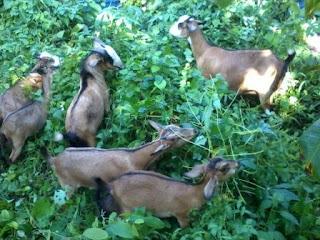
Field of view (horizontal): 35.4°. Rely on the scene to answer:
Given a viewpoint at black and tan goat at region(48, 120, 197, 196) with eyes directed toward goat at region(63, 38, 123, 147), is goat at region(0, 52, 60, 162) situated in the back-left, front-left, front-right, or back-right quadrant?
front-left

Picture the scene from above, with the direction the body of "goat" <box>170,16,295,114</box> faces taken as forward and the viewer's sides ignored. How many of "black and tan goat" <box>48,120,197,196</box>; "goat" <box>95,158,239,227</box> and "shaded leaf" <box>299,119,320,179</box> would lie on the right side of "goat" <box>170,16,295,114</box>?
0

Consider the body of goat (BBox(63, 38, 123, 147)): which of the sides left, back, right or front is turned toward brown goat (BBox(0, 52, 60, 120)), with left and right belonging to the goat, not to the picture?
left

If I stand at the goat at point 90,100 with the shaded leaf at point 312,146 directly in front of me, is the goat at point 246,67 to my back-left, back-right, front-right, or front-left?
front-left

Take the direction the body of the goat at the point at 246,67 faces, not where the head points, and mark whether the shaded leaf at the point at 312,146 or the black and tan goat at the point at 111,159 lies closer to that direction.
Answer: the black and tan goat

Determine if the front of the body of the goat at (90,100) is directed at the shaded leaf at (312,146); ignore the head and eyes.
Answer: no

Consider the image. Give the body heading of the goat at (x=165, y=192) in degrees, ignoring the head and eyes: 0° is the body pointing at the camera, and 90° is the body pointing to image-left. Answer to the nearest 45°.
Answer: approximately 270°

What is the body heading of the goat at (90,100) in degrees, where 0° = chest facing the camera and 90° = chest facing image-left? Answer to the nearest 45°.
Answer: approximately 225°

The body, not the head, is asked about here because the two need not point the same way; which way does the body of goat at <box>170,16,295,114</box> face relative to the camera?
to the viewer's left

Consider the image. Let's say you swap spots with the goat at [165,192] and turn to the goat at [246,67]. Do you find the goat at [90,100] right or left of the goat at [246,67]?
left

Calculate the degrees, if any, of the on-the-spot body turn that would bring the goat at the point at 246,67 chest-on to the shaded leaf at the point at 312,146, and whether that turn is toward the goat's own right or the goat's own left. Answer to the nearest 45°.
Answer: approximately 90° to the goat's own left

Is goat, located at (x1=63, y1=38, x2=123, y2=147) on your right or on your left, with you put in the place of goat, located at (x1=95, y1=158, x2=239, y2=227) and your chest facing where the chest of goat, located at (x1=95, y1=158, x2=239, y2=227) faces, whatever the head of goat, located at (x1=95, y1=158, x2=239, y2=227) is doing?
on your left

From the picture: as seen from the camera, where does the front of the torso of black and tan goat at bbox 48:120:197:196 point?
to the viewer's right

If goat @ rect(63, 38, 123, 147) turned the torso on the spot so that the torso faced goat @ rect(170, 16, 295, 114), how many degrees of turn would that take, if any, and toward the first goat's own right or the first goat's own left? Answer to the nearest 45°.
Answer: approximately 45° to the first goat's own right

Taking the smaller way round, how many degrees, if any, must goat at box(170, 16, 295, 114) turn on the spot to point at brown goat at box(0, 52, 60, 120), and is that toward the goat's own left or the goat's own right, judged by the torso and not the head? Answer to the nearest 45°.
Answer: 0° — it already faces it

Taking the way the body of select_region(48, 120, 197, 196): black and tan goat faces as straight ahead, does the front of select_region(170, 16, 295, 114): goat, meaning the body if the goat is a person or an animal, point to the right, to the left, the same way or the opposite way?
the opposite way

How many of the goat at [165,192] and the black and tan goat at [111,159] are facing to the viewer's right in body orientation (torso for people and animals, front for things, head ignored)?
2

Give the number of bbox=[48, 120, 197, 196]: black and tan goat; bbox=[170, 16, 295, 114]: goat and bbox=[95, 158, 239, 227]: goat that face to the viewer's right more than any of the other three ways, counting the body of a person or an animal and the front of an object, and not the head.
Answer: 2

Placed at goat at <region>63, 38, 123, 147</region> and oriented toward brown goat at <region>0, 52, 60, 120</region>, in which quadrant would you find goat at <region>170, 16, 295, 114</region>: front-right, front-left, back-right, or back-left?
back-right
